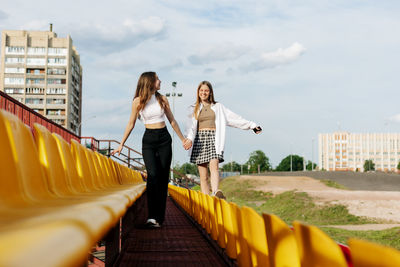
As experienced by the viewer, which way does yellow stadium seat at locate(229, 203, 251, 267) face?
facing to the right of the viewer

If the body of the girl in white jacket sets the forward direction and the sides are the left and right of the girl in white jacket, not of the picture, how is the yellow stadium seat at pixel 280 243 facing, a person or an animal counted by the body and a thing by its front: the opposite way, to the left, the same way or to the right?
to the left

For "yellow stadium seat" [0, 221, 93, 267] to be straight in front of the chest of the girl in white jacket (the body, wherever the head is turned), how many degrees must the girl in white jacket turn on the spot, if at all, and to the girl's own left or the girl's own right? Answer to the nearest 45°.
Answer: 0° — they already face it

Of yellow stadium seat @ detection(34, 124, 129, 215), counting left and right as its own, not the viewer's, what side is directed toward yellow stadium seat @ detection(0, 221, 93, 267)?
right

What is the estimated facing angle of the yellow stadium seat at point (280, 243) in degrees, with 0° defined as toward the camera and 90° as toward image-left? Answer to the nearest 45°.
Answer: approximately 270°

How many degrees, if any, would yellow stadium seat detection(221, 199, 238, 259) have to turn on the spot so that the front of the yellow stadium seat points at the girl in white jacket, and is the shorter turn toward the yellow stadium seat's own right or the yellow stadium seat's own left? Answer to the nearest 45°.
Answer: approximately 90° to the yellow stadium seat's own left

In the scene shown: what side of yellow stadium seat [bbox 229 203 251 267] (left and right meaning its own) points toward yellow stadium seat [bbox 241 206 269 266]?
right

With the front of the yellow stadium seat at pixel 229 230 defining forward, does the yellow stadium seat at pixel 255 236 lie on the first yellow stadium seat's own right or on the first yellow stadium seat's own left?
on the first yellow stadium seat's own right

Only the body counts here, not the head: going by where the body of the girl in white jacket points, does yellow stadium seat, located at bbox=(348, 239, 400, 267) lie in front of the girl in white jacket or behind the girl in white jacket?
in front

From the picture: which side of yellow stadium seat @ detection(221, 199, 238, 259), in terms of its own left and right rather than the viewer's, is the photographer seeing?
right

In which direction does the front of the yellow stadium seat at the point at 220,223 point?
to the viewer's right

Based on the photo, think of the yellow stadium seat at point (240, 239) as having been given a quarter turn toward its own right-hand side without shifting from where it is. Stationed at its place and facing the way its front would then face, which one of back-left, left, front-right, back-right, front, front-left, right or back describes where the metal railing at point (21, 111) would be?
back-right
